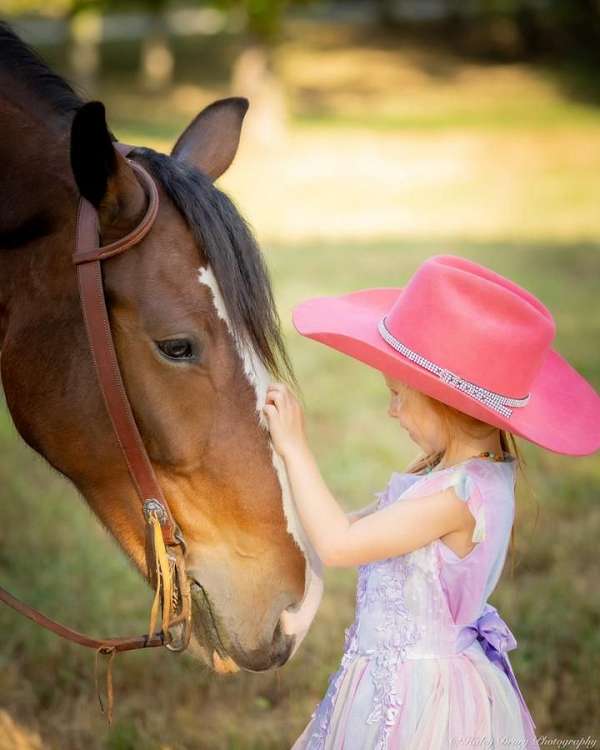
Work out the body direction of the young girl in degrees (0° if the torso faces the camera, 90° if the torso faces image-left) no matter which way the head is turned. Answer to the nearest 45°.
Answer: approximately 90°

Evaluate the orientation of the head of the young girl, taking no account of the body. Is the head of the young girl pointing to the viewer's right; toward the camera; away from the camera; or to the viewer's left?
to the viewer's left

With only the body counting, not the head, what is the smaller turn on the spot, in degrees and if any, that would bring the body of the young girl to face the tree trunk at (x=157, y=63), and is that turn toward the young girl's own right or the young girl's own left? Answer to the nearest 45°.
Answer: approximately 90° to the young girl's own right
